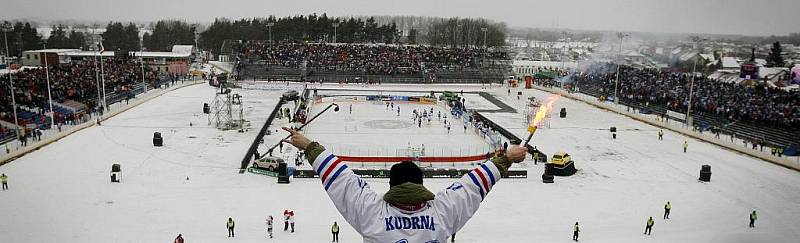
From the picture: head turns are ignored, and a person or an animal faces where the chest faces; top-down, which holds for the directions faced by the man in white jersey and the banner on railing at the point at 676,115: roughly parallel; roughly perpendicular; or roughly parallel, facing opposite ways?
roughly perpendicular

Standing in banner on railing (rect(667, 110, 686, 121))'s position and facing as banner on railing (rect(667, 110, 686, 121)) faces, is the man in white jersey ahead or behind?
ahead

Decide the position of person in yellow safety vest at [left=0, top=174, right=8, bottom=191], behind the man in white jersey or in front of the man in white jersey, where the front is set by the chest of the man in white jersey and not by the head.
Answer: in front

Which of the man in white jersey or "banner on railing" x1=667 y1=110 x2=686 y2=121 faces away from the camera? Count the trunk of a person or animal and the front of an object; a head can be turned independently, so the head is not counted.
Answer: the man in white jersey

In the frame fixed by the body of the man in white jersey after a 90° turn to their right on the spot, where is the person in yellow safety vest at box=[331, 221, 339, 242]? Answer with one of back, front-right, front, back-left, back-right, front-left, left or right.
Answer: left

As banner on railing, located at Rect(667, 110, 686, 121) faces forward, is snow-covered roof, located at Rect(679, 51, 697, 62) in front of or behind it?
behind

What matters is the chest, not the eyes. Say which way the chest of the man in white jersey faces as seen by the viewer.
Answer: away from the camera

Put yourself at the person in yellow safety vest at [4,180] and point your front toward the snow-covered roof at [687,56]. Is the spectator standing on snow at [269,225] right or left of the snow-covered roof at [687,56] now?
right

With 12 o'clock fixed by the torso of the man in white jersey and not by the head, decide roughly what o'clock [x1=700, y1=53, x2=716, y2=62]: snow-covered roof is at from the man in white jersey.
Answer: The snow-covered roof is roughly at 1 o'clock from the man in white jersey.

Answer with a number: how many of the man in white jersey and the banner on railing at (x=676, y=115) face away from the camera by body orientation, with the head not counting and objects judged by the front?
1

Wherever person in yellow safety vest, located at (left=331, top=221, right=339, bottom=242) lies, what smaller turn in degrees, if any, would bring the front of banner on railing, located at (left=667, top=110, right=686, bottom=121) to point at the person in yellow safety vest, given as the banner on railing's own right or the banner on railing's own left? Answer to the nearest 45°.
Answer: approximately 45° to the banner on railing's own left

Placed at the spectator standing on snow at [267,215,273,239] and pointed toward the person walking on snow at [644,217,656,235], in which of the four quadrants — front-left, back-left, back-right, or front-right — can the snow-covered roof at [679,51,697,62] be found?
front-left

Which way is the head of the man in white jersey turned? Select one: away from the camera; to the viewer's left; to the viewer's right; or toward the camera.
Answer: away from the camera

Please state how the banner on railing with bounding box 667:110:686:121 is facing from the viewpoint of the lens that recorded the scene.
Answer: facing the viewer and to the left of the viewer

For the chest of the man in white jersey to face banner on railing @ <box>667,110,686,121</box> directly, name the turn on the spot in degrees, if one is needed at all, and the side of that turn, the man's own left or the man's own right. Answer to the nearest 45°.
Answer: approximately 45° to the man's own right

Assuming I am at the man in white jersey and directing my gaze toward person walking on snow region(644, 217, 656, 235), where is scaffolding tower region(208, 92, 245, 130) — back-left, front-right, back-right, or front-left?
front-left
